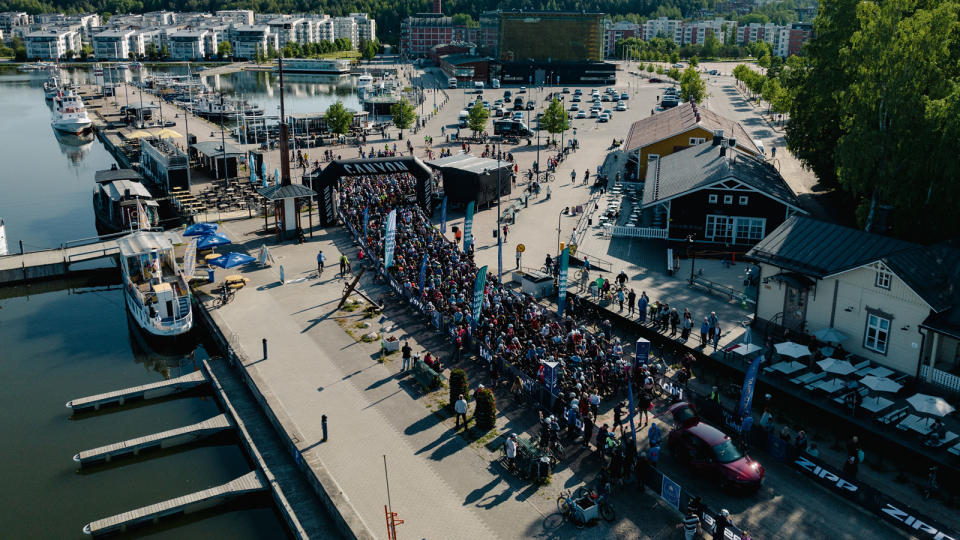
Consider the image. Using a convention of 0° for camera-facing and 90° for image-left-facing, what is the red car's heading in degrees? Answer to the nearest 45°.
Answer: approximately 315°

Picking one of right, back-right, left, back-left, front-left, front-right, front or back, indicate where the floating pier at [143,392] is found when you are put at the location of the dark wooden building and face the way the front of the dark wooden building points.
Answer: front-right

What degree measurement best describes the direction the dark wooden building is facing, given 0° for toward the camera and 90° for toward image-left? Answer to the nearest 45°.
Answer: approximately 0°

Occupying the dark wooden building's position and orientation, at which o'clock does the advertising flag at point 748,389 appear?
The advertising flag is roughly at 12 o'clock from the dark wooden building.

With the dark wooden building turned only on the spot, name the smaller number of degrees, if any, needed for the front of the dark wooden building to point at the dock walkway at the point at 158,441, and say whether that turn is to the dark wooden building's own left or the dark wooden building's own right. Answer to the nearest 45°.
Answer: approximately 45° to the dark wooden building's own right

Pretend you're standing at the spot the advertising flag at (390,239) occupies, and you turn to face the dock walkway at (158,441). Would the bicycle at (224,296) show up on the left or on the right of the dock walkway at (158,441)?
right
